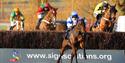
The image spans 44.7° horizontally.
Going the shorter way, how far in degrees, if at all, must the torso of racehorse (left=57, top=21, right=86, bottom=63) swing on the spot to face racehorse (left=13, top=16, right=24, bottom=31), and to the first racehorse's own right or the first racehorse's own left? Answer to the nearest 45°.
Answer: approximately 180°

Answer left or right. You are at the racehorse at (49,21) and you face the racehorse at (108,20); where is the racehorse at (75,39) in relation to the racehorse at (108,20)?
right

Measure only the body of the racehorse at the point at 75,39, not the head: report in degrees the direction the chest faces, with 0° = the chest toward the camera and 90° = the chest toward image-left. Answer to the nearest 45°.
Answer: approximately 315°

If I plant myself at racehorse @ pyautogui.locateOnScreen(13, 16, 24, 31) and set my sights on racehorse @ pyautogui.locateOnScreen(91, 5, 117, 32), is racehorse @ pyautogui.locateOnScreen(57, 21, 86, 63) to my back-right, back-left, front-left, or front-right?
front-right

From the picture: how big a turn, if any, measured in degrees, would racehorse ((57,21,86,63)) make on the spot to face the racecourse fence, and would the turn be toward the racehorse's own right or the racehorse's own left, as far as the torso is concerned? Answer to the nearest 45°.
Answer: approximately 180°

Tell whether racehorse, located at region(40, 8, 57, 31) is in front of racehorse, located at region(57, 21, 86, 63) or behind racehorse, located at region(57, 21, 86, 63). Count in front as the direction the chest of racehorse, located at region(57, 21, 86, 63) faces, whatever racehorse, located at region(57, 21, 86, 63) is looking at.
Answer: behind

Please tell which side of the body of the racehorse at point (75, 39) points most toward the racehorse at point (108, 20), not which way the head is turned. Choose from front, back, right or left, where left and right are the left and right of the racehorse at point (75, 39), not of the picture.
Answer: left
